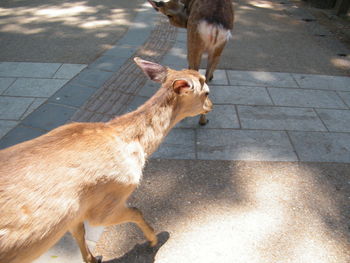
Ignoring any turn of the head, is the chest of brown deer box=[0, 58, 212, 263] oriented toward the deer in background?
yes

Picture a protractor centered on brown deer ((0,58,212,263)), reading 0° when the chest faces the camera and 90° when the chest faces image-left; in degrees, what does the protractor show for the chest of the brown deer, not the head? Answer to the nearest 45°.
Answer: approximately 225°
